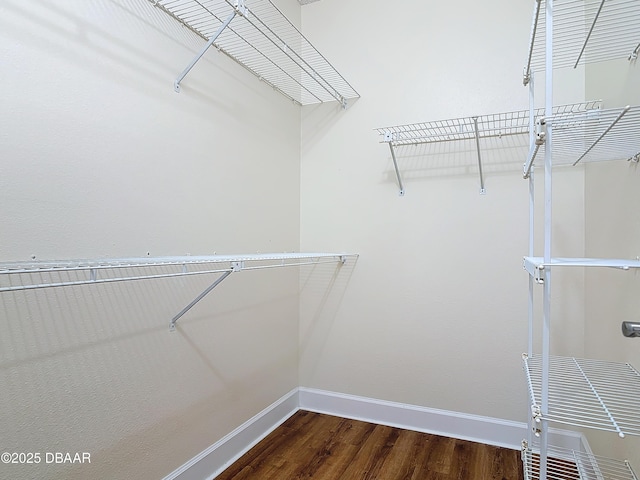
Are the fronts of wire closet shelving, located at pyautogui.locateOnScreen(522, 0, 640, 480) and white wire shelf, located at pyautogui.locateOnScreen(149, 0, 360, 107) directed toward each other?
yes

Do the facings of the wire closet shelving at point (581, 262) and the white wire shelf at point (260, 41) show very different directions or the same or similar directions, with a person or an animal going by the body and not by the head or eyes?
very different directions

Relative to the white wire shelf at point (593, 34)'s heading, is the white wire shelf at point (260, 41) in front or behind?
in front

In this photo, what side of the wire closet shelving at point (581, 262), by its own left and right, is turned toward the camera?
left

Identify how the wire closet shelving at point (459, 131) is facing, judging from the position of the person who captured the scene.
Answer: facing the viewer

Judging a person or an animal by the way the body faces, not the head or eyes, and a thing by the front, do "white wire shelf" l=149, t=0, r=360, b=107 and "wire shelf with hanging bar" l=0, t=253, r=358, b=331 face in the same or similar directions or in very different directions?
same or similar directions

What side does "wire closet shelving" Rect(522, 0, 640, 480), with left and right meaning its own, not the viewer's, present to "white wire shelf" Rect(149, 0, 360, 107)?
front

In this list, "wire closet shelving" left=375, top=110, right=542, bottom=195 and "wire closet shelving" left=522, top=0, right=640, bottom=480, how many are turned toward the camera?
1

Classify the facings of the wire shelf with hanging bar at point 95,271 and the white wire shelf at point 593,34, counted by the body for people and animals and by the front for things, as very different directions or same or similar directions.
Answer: very different directions

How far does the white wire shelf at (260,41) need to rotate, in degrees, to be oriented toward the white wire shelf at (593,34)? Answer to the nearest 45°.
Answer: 0° — it already faces it

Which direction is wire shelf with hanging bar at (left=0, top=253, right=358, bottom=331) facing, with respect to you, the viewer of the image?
facing the viewer and to the right of the viewer

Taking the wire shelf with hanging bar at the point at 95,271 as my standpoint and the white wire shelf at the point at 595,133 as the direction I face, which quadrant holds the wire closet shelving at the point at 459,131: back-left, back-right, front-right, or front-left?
front-left

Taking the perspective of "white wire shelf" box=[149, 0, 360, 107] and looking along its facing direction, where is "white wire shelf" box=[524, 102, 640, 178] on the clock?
"white wire shelf" box=[524, 102, 640, 178] is roughly at 12 o'clock from "white wire shelf" box=[149, 0, 360, 107].
